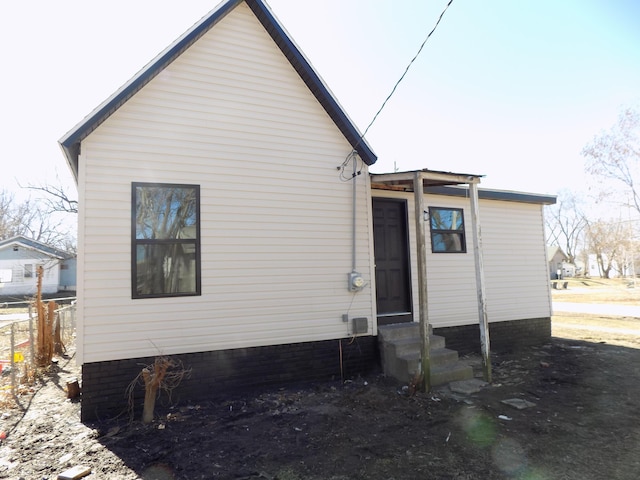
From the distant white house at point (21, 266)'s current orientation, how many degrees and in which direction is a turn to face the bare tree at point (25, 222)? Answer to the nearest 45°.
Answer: approximately 180°

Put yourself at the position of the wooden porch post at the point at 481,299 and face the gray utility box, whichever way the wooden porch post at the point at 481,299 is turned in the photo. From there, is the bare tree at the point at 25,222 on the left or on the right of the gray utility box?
right

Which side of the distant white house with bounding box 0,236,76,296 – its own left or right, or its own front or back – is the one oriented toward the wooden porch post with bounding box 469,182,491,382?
front

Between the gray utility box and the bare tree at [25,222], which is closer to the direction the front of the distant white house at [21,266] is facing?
the gray utility box

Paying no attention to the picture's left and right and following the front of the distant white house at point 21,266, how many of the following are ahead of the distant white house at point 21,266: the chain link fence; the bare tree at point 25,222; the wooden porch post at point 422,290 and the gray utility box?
3

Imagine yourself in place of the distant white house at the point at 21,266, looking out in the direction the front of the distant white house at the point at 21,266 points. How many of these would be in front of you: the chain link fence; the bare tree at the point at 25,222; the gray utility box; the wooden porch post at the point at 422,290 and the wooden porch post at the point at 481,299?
4

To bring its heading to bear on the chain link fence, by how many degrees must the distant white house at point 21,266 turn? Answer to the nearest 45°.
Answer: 0° — it already faces it

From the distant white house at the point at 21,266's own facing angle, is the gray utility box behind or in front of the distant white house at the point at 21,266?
in front

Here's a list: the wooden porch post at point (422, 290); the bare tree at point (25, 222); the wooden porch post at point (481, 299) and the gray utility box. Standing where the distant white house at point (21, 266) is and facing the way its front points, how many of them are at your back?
1

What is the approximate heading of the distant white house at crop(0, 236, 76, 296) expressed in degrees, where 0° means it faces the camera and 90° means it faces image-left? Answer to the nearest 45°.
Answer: approximately 0°

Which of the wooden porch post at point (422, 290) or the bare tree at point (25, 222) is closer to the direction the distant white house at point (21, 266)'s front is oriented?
the wooden porch post

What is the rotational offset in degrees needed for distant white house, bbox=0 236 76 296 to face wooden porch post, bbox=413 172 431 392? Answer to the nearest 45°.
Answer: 0° — it already faces it
